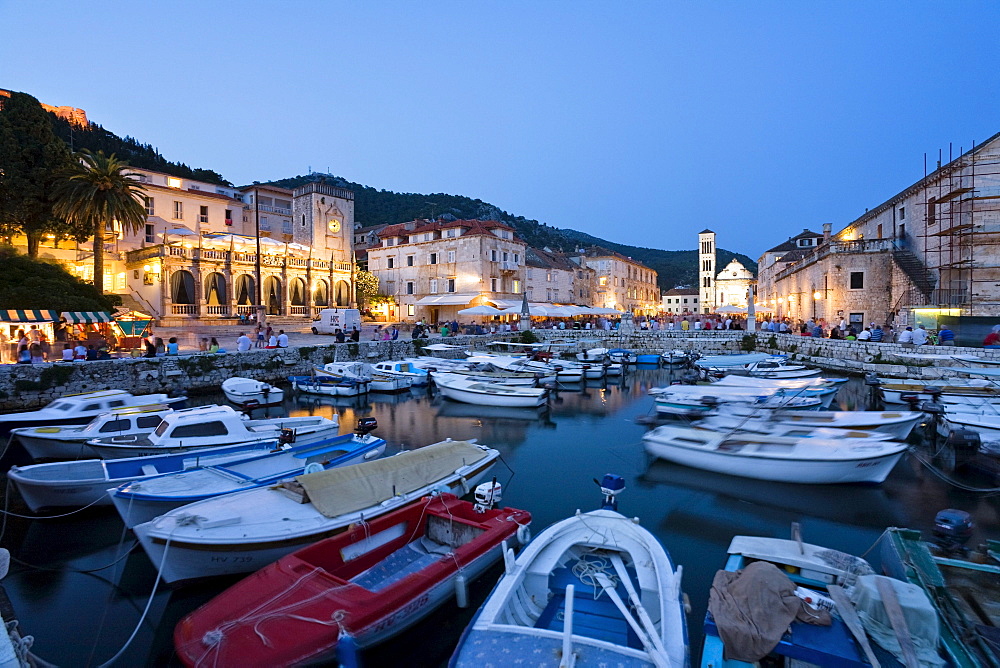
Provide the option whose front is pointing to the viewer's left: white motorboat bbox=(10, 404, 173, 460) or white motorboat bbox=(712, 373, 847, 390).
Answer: white motorboat bbox=(10, 404, 173, 460)

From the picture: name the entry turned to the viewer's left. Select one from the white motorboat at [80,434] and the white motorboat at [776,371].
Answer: the white motorboat at [80,434]

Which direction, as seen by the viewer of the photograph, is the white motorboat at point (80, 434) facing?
facing to the left of the viewer

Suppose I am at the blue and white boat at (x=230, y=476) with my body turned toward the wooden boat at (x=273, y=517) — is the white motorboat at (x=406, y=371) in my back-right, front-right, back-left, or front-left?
back-left
